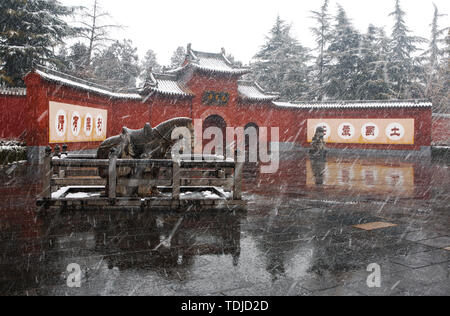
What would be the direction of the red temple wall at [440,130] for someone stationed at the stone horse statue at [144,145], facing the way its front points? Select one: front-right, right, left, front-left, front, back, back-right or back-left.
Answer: front-left

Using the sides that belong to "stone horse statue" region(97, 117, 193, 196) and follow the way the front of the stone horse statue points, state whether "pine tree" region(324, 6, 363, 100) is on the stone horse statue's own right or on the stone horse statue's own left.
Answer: on the stone horse statue's own left

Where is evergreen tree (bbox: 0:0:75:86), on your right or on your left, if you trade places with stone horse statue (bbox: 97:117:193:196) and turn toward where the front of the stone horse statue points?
on your left

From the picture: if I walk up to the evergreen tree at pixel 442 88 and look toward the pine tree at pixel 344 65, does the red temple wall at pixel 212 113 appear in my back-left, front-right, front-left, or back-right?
front-left

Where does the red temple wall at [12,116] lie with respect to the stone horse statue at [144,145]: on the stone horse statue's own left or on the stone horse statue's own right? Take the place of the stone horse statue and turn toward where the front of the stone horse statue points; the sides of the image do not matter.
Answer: on the stone horse statue's own left

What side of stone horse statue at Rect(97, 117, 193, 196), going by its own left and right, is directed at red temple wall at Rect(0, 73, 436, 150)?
left

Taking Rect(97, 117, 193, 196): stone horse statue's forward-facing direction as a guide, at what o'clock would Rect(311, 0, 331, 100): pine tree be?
The pine tree is roughly at 10 o'clock from the stone horse statue.

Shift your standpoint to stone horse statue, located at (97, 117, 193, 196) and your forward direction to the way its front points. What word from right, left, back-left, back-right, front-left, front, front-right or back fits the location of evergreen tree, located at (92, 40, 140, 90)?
left

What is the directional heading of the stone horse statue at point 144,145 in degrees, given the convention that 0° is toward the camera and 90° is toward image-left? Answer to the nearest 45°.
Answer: approximately 270°

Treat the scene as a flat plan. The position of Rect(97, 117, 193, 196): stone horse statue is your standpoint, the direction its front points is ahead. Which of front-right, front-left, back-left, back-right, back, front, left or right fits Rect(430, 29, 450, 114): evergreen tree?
front-left
